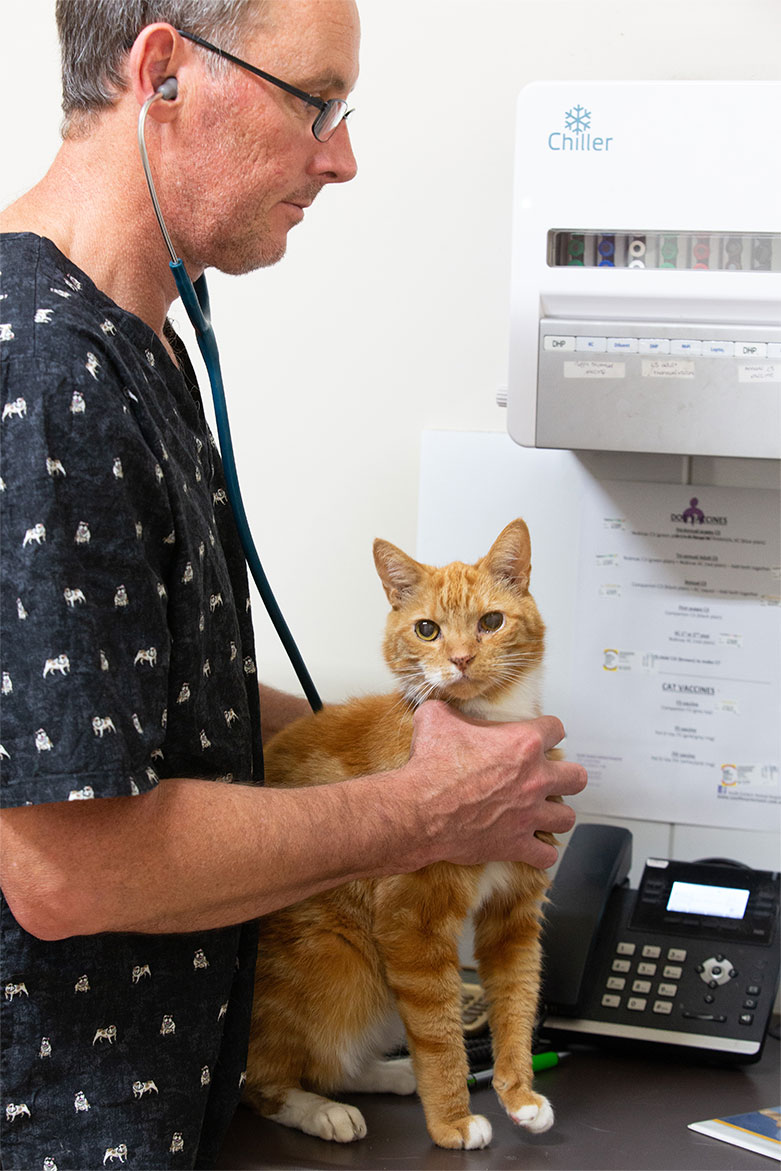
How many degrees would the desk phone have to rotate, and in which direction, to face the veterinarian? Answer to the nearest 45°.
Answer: approximately 45° to its right

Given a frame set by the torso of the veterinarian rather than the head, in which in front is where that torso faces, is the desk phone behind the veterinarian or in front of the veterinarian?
in front

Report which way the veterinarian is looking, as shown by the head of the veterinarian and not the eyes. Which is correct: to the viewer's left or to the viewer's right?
to the viewer's right

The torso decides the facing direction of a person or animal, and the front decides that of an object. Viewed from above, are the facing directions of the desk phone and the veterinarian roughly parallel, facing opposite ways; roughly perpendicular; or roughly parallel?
roughly perpendicular

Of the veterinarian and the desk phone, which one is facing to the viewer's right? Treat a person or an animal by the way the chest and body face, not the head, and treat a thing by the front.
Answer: the veterinarian

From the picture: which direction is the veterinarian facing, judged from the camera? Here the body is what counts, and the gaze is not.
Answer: to the viewer's right

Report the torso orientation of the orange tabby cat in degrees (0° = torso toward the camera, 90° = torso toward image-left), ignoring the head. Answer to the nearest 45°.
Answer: approximately 315°

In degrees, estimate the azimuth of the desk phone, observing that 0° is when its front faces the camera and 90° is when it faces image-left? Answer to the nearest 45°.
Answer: approximately 0°
